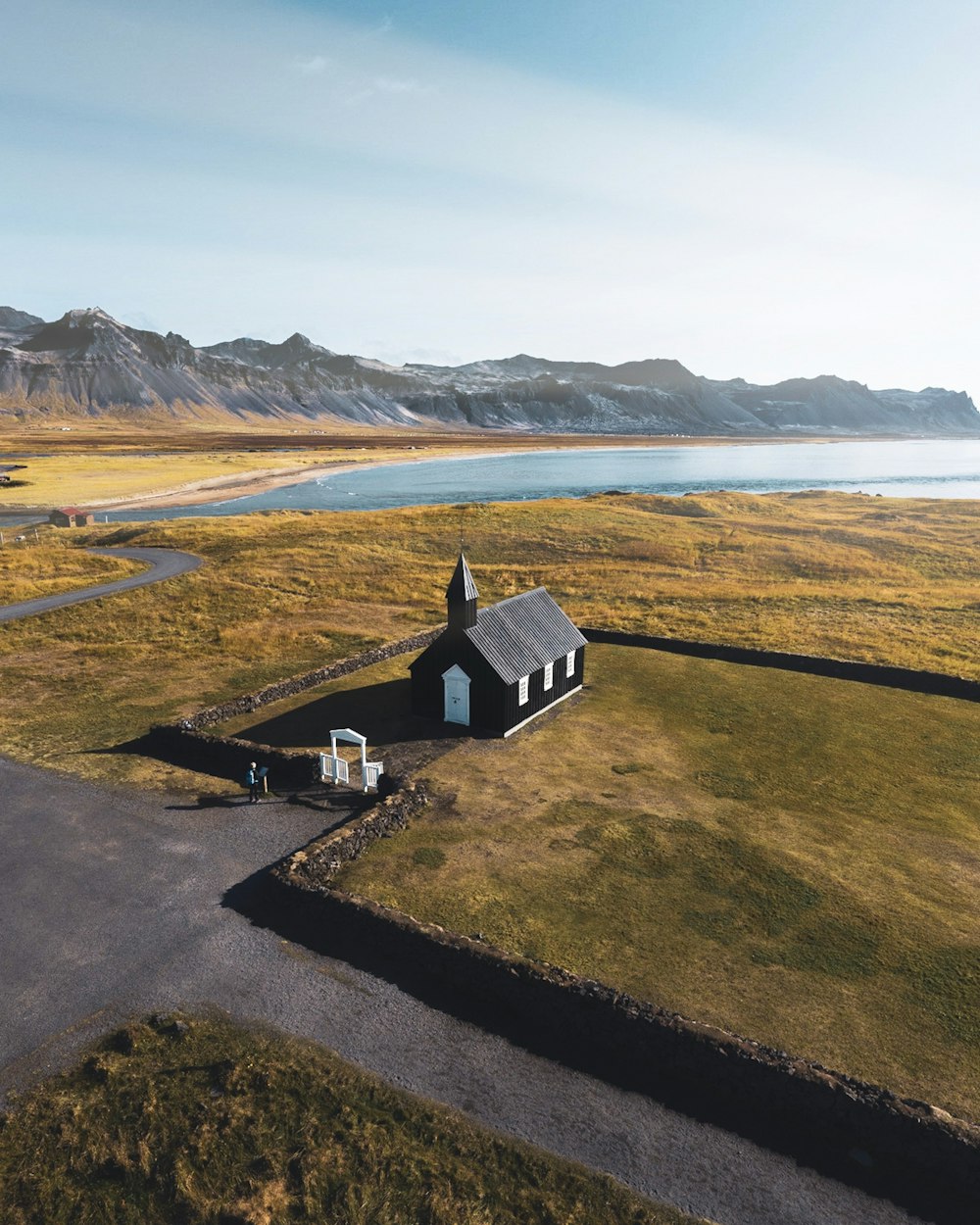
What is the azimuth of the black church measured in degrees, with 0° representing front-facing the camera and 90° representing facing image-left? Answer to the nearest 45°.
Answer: approximately 45°

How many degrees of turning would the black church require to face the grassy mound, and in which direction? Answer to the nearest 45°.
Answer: approximately 45° to its left

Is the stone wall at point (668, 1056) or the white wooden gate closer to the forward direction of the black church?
the white wooden gate

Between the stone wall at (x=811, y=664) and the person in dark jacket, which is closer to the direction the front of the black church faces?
the person in dark jacket

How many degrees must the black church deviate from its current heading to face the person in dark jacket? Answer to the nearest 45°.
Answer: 0° — it already faces them

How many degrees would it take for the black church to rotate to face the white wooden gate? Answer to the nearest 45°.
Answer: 0° — it already faces it

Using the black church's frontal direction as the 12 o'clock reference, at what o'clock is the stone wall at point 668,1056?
The stone wall is roughly at 10 o'clock from the black church.

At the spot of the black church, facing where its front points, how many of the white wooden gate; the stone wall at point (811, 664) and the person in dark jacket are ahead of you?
2
